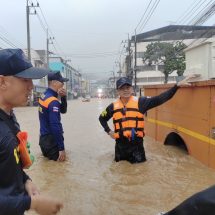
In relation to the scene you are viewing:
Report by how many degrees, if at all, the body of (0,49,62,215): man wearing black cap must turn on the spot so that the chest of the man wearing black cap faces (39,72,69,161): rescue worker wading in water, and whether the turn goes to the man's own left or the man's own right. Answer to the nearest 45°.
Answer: approximately 90° to the man's own left

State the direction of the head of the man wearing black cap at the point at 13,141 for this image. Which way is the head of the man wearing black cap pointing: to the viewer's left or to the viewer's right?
to the viewer's right

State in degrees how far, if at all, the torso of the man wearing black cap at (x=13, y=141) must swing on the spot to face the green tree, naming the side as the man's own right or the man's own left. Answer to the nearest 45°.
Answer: approximately 45° to the man's own left

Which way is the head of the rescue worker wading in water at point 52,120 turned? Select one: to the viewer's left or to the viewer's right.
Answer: to the viewer's right

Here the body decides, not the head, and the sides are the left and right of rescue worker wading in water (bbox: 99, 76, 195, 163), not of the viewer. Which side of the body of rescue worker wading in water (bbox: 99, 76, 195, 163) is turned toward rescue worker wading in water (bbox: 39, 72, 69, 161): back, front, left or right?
right

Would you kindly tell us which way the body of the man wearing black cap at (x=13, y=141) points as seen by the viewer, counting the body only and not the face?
to the viewer's right

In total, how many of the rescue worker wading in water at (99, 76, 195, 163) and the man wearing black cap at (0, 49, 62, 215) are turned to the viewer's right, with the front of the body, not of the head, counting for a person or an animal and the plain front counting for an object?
1

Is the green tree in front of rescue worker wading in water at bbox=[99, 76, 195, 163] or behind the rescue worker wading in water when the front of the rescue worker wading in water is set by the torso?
behind

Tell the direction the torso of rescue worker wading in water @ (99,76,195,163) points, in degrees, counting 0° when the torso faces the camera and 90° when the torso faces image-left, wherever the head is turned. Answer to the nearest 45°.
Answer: approximately 0°
